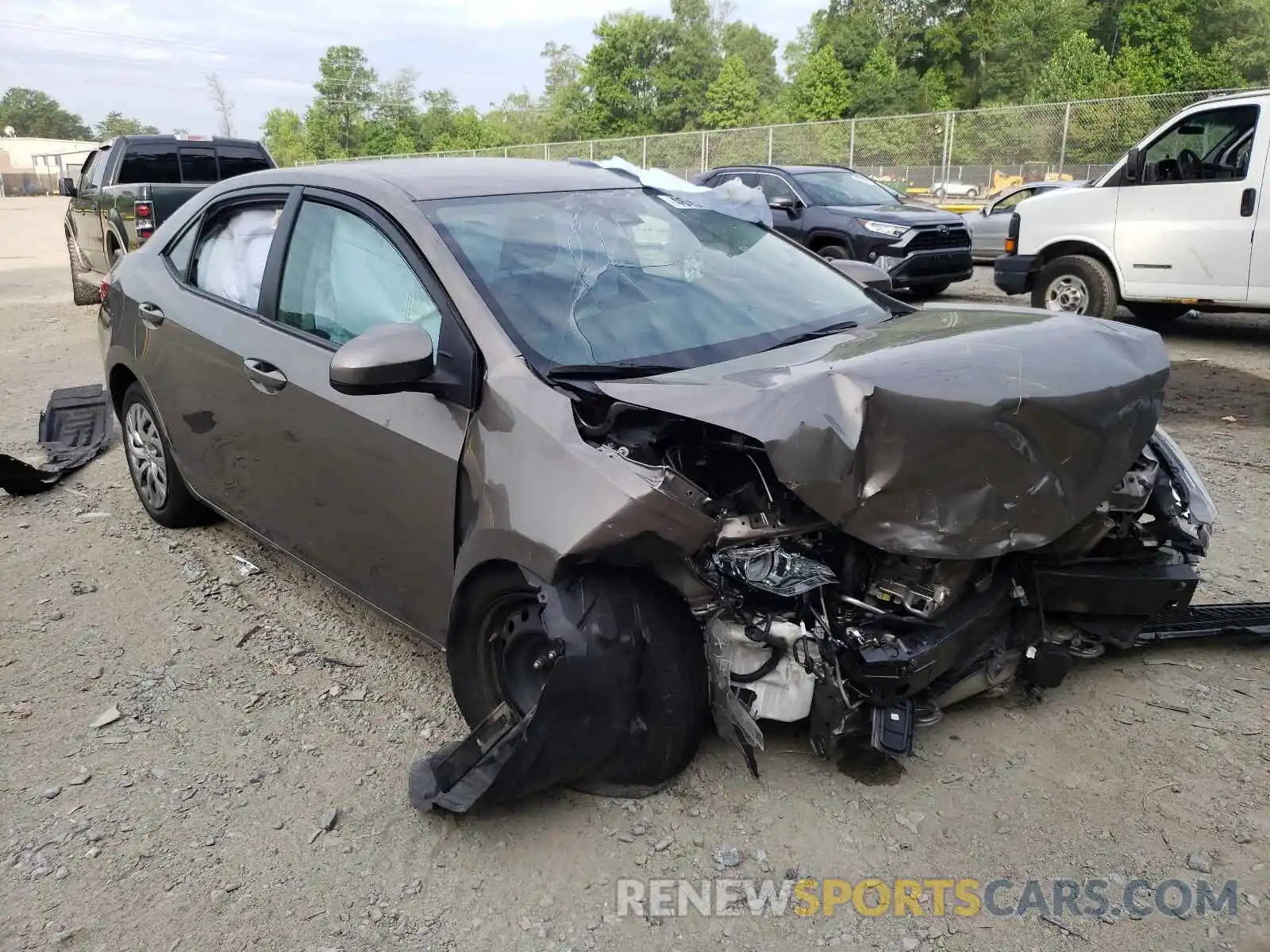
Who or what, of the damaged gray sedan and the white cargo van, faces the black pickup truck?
the white cargo van

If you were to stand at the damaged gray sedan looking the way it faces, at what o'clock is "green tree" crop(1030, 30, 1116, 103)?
The green tree is roughly at 8 o'clock from the damaged gray sedan.

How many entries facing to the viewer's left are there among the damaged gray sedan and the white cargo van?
1

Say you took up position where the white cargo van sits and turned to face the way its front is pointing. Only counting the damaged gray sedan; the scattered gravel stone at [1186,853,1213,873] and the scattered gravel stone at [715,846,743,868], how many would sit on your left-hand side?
3

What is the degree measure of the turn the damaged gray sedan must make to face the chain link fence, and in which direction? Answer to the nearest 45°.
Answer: approximately 135° to its left

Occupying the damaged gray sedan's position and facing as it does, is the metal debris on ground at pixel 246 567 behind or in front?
behind

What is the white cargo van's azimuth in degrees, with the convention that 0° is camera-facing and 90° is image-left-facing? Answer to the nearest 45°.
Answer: approximately 90°

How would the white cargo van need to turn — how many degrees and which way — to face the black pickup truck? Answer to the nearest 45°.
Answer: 0° — it already faces it

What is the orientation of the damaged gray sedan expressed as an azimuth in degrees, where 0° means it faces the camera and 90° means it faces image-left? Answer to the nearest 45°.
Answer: approximately 315°
